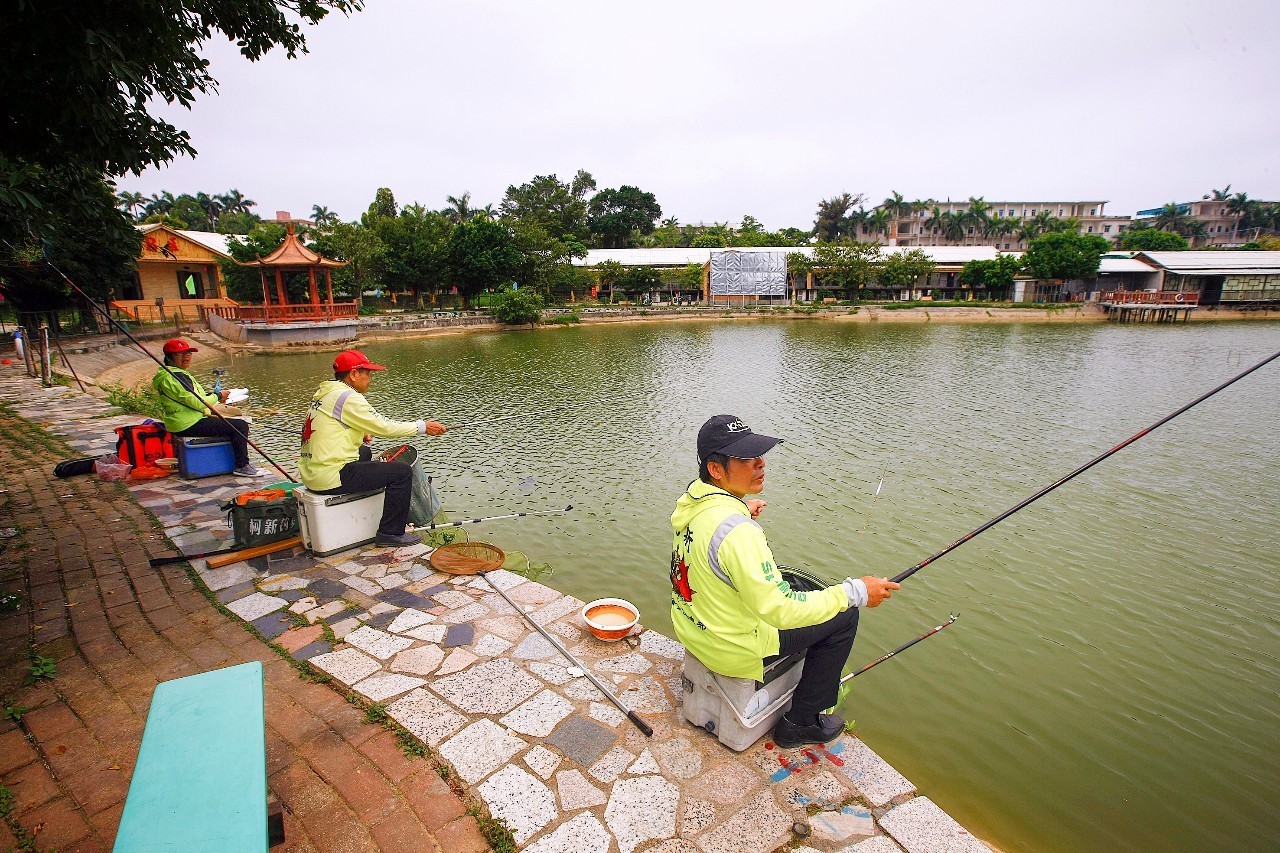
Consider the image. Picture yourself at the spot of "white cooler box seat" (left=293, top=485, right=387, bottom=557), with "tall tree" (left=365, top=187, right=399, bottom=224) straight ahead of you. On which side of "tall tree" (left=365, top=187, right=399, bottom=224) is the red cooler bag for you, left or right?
left

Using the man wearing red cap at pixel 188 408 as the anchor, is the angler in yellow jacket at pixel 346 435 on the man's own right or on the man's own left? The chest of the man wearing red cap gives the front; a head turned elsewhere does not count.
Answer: on the man's own right

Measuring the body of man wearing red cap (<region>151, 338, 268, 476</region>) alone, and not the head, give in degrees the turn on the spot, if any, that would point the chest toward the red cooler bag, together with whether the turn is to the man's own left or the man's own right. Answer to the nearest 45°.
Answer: approximately 135° to the man's own left

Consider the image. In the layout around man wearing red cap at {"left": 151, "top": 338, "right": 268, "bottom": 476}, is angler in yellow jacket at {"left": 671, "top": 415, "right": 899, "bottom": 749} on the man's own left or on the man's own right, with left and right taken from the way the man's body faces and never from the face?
on the man's own right

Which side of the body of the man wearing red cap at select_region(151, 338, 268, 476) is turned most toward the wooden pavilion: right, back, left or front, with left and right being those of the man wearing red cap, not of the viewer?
left

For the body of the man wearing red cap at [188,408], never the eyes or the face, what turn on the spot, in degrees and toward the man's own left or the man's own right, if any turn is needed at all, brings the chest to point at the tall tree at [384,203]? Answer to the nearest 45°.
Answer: approximately 90° to the man's own left

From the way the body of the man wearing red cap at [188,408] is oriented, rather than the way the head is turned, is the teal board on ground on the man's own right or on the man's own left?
on the man's own right

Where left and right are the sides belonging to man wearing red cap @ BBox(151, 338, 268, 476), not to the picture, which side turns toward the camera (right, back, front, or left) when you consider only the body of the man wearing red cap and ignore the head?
right

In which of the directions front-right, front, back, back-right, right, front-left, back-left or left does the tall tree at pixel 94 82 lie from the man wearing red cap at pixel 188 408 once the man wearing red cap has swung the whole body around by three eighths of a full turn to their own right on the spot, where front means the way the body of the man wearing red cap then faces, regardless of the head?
front-left
